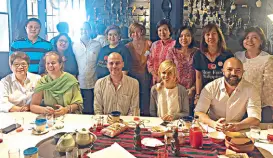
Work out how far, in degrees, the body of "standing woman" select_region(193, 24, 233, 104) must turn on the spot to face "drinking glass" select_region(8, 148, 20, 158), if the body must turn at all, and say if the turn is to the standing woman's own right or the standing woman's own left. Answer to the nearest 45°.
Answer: approximately 45° to the standing woman's own right

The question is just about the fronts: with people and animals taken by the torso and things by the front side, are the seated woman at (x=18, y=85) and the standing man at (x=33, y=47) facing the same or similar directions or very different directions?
same or similar directions

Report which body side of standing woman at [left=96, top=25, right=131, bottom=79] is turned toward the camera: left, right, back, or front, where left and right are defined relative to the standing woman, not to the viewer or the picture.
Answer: front

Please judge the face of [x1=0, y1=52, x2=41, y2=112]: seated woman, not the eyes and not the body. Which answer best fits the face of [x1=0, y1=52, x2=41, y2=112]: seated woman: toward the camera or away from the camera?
toward the camera

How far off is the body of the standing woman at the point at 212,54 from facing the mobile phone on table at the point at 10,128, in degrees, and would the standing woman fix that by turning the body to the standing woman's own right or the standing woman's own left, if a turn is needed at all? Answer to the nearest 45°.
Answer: approximately 45° to the standing woman's own right

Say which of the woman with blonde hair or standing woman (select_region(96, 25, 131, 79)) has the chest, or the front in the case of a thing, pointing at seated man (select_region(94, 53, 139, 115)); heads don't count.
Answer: the standing woman

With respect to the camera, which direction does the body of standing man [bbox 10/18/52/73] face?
toward the camera

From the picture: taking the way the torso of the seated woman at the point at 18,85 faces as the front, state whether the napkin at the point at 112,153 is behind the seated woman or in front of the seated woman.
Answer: in front

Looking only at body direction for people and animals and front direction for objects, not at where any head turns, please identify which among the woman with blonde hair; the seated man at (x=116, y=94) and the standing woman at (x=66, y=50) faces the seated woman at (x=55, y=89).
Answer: the standing woman

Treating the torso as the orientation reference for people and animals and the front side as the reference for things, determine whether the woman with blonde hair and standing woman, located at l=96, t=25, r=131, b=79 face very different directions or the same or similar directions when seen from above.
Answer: same or similar directions

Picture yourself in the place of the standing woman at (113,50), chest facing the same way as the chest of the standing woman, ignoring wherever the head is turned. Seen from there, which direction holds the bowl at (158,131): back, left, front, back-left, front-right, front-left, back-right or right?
front

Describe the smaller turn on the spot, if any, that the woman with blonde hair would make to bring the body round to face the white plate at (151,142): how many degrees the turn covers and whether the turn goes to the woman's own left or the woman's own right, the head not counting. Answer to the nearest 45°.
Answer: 0° — they already face it

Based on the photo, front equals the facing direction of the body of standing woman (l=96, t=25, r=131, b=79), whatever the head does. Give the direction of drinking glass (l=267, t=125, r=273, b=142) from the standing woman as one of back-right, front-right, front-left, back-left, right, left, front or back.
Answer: front-left

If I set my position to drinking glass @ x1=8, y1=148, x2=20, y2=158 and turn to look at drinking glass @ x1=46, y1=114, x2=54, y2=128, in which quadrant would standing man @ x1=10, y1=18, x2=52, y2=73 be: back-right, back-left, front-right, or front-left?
front-left

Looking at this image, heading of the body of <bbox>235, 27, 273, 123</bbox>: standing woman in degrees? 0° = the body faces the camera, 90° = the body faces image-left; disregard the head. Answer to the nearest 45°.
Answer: approximately 45°
